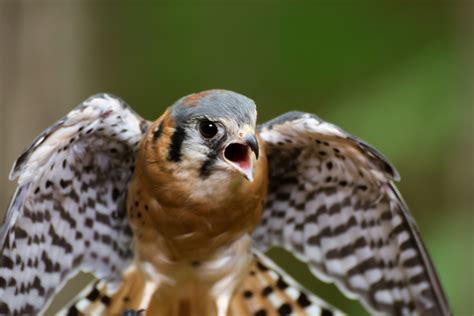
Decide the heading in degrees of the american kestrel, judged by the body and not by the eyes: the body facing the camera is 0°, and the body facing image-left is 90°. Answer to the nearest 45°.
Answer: approximately 0°
